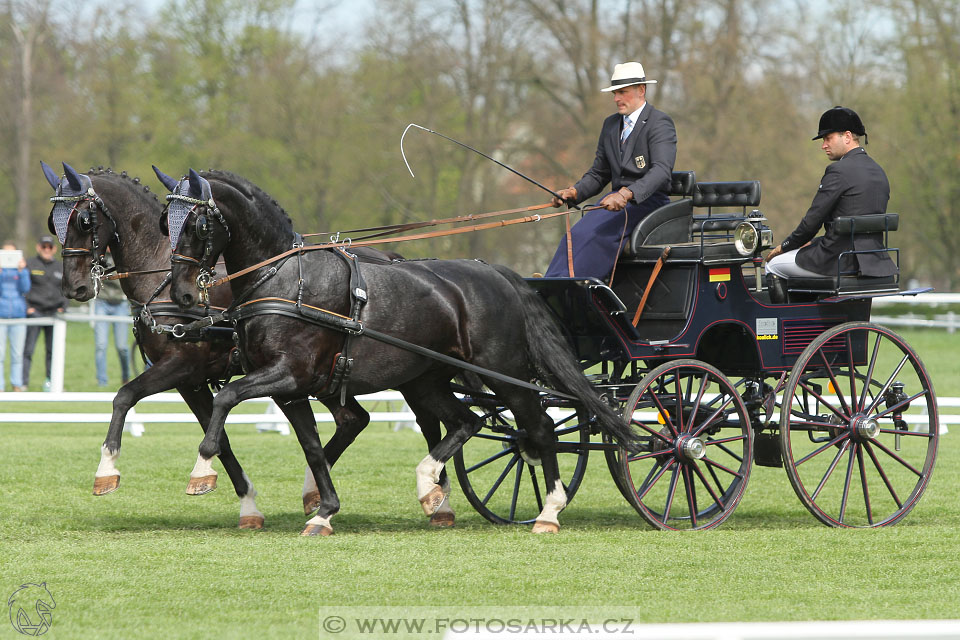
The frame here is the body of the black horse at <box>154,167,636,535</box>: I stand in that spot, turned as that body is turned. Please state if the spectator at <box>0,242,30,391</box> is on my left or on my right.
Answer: on my right

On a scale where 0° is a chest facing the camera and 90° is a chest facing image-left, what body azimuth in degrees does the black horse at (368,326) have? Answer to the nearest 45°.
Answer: approximately 90°

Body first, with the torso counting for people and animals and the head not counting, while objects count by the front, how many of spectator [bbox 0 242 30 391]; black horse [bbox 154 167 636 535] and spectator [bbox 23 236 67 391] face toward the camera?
2

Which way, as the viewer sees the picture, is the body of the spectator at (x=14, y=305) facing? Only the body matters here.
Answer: toward the camera

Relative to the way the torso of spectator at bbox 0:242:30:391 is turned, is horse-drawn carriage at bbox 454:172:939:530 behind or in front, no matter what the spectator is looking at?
in front

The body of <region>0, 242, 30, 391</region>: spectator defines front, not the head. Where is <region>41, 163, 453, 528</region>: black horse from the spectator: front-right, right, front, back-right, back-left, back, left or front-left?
front

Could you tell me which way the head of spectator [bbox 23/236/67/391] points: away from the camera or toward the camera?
toward the camera

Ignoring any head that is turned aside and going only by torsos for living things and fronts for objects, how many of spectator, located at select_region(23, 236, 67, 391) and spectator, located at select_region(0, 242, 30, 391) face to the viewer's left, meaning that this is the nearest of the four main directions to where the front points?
0

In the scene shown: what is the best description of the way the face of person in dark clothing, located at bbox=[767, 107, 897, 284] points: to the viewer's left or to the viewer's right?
to the viewer's left

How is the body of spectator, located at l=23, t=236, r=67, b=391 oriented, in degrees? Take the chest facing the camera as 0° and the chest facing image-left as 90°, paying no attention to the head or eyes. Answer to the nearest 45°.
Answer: approximately 0°
